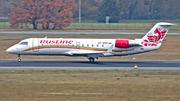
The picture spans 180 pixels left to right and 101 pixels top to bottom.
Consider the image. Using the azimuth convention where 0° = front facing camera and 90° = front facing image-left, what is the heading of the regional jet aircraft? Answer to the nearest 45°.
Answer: approximately 90°
